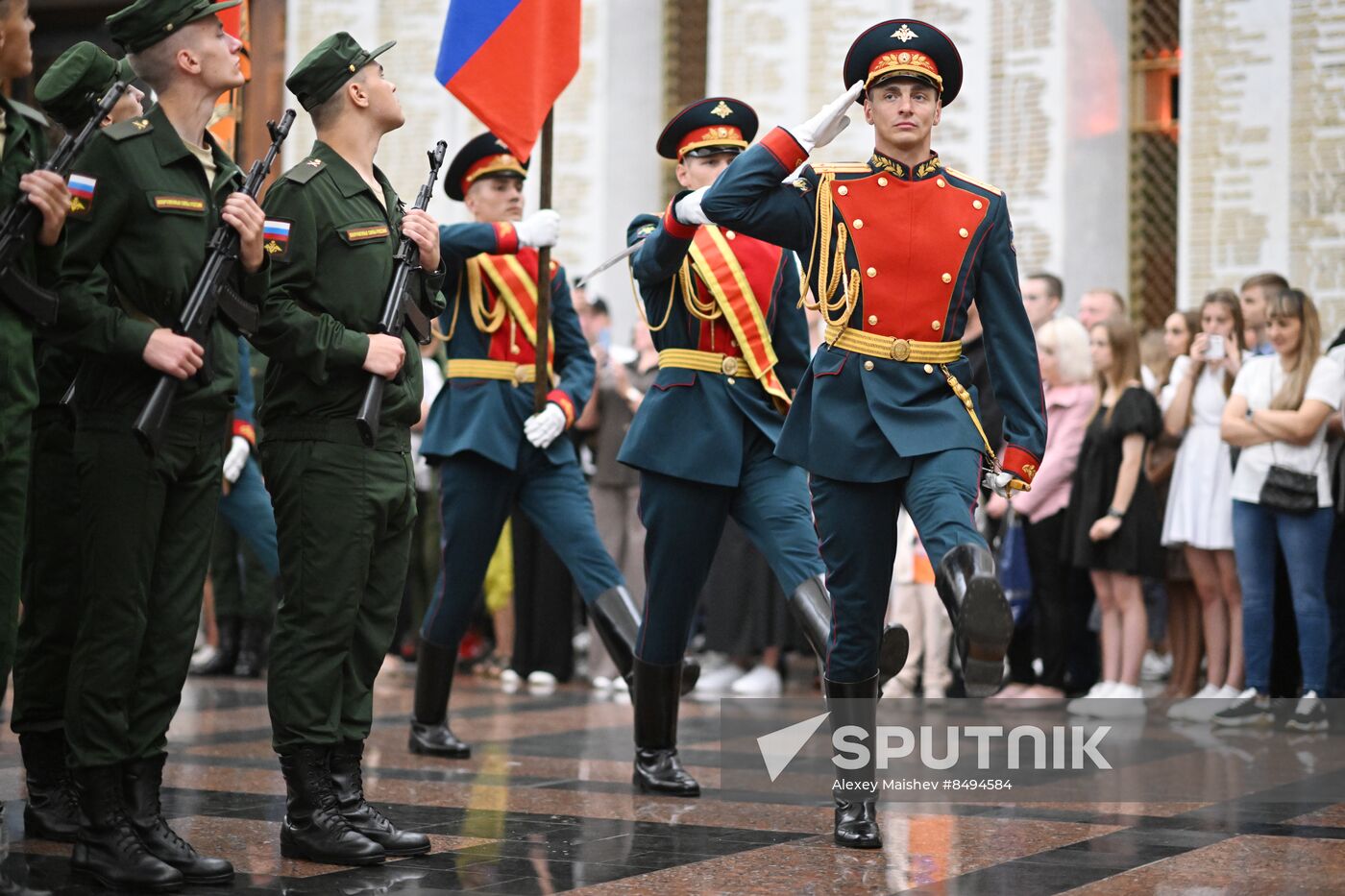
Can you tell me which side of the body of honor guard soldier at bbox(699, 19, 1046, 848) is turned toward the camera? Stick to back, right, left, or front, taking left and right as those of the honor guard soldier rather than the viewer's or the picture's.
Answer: front

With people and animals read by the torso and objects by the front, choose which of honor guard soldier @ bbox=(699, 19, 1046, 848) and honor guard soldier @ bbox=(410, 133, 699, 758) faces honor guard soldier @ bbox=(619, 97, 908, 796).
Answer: honor guard soldier @ bbox=(410, 133, 699, 758)

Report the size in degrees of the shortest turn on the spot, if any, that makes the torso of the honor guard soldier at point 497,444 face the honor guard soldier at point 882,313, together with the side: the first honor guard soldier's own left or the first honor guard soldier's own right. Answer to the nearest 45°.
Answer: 0° — they already face them

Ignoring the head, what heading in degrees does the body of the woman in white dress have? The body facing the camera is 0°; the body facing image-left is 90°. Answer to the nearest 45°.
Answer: approximately 45°

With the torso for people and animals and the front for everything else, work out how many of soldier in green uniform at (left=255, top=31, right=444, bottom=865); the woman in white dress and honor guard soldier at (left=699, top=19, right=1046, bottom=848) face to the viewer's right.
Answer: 1

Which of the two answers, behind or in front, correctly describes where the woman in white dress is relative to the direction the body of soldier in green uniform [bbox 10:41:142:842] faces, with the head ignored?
in front

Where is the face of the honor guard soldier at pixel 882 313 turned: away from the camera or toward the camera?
toward the camera

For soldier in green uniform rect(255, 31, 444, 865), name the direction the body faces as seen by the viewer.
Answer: to the viewer's right

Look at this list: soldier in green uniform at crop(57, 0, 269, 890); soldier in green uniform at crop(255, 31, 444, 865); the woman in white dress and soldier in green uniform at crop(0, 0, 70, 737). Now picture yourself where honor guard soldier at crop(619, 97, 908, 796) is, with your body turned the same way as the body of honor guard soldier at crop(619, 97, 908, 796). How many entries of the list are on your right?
3

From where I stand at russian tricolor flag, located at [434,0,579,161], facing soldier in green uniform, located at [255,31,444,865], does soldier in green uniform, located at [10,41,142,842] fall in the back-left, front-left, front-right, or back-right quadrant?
front-right

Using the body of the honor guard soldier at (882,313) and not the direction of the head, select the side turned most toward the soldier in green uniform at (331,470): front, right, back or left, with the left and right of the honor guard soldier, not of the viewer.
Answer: right

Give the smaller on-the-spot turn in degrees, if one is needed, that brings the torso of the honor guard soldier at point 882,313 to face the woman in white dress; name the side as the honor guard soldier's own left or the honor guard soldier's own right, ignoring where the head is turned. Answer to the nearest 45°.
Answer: approximately 180°

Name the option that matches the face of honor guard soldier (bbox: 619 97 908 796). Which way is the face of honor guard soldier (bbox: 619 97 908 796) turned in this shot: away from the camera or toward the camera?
toward the camera

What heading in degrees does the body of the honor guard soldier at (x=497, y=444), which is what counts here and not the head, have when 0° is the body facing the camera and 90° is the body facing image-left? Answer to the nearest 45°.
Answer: approximately 315°

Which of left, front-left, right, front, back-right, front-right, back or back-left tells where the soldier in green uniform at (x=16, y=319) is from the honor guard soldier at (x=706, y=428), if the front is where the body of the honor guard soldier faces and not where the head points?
right

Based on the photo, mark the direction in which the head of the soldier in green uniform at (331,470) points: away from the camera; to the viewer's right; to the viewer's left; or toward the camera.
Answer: to the viewer's right
